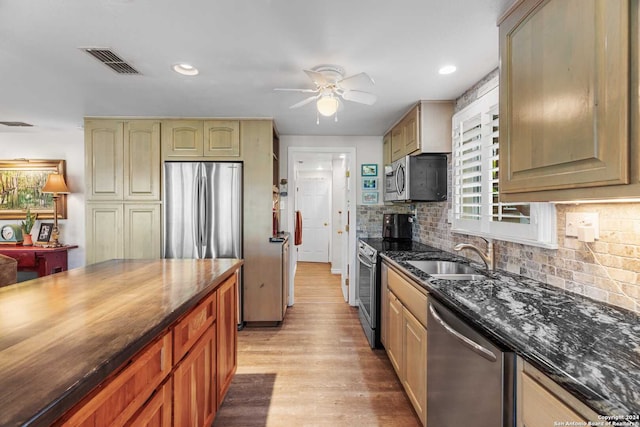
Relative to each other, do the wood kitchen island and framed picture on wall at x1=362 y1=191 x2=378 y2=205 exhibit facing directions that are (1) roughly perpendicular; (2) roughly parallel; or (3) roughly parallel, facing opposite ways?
roughly perpendicular

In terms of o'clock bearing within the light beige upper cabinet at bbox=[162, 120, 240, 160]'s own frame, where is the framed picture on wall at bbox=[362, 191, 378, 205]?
The framed picture on wall is roughly at 9 o'clock from the light beige upper cabinet.

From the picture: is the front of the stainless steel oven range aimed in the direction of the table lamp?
yes

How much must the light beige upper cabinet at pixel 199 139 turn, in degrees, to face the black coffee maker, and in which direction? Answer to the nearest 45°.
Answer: approximately 90° to its left

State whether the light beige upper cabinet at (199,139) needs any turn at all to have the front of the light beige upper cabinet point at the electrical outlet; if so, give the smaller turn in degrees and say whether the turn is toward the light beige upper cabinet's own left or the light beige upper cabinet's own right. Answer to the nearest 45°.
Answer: approximately 45° to the light beige upper cabinet's own left

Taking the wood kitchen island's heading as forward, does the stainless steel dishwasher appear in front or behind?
in front

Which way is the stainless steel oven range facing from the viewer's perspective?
to the viewer's left

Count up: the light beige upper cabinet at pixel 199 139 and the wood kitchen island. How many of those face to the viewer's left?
0

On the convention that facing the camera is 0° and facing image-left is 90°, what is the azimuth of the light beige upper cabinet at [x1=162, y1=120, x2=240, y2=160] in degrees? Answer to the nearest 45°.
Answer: approximately 0°

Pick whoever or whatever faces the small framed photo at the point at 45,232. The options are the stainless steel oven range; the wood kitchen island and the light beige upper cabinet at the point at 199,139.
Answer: the stainless steel oven range

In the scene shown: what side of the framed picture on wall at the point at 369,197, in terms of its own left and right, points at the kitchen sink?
front

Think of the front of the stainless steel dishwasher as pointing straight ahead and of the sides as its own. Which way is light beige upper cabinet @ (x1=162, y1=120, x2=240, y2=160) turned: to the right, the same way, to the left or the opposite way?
to the left

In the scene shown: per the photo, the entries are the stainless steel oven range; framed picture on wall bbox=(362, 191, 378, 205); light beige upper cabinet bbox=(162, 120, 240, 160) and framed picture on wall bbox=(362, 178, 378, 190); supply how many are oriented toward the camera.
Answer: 3

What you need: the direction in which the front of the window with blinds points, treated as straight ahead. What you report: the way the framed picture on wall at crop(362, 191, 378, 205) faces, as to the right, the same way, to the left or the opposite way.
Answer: to the left
